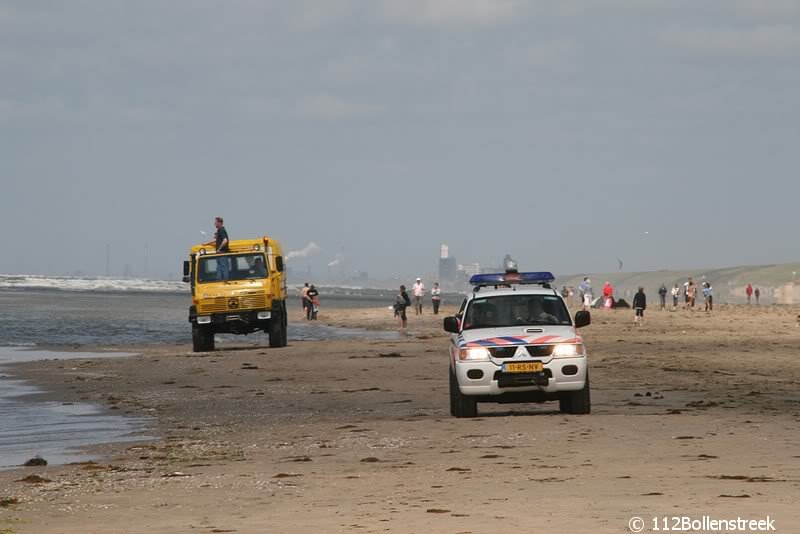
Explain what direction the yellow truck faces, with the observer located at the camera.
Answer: facing the viewer

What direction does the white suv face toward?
toward the camera

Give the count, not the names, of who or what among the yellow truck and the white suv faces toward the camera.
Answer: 2

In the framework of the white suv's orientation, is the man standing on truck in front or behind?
behind

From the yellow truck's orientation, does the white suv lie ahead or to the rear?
ahead

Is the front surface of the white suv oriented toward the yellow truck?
no

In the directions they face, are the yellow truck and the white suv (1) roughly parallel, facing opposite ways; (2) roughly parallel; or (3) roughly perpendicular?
roughly parallel
